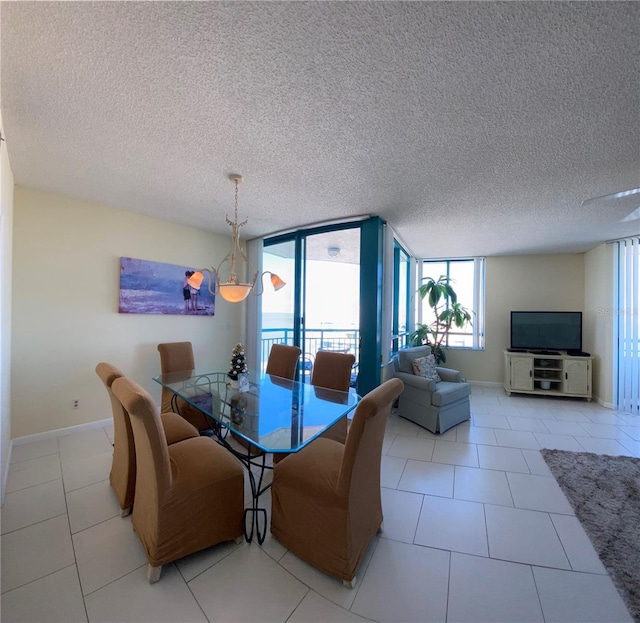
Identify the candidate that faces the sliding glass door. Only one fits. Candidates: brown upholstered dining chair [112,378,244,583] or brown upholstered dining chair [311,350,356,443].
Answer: brown upholstered dining chair [112,378,244,583]

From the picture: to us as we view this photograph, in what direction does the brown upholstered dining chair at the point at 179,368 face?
facing the viewer and to the right of the viewer

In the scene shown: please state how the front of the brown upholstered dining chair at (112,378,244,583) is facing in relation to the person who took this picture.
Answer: facing away from the viewer and to the right of the viewer

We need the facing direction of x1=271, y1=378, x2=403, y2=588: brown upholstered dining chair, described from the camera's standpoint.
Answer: facing away from the viewer and to the left of the viewer

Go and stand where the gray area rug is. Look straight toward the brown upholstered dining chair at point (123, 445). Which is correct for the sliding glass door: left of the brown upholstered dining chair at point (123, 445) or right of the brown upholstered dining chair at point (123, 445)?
right

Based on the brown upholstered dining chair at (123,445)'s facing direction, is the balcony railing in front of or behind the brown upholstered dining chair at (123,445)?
in front

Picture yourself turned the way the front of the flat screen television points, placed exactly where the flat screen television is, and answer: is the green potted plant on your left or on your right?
on your right

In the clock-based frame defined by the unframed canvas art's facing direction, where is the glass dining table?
The glass dining table is roughly at 1 o'clock from the unframed canvas art.

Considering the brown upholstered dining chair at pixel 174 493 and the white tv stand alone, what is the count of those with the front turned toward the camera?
1

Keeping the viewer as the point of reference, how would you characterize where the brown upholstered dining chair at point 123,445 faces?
facing away from the viewer and to the right of the viewer

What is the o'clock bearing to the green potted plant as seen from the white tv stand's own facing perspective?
The green potted plant is roughly at 2 o'clock from the white tv stand.

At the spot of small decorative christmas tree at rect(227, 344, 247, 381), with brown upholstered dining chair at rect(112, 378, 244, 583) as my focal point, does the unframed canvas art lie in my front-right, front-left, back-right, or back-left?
back-right

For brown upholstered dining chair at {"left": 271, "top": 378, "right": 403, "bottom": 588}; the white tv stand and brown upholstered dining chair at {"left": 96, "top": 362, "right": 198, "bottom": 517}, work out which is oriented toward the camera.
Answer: the white tv stand
